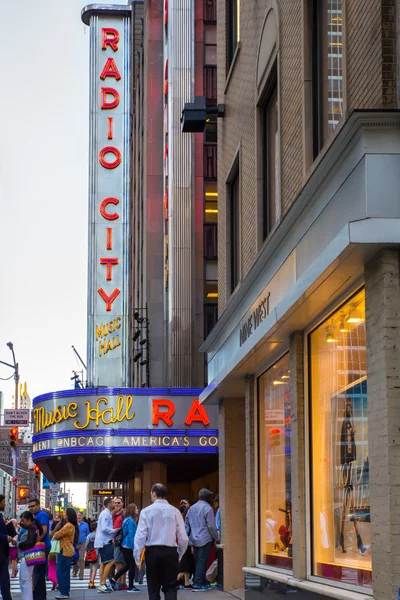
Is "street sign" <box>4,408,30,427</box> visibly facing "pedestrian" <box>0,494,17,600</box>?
yes

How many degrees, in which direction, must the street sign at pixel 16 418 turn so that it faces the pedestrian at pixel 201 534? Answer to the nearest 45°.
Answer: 0° — it already faces them

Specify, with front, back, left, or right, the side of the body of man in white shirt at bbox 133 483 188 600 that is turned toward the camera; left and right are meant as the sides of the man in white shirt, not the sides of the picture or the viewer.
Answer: back

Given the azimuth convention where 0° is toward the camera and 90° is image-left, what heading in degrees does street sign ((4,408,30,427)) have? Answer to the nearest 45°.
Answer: approximately 0°

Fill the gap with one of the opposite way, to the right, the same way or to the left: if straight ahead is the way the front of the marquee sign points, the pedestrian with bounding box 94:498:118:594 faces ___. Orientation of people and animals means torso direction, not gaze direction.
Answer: to the left

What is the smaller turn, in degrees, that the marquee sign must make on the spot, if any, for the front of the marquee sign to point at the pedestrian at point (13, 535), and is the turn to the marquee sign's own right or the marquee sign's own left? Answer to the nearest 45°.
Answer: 0° — it already faces them
